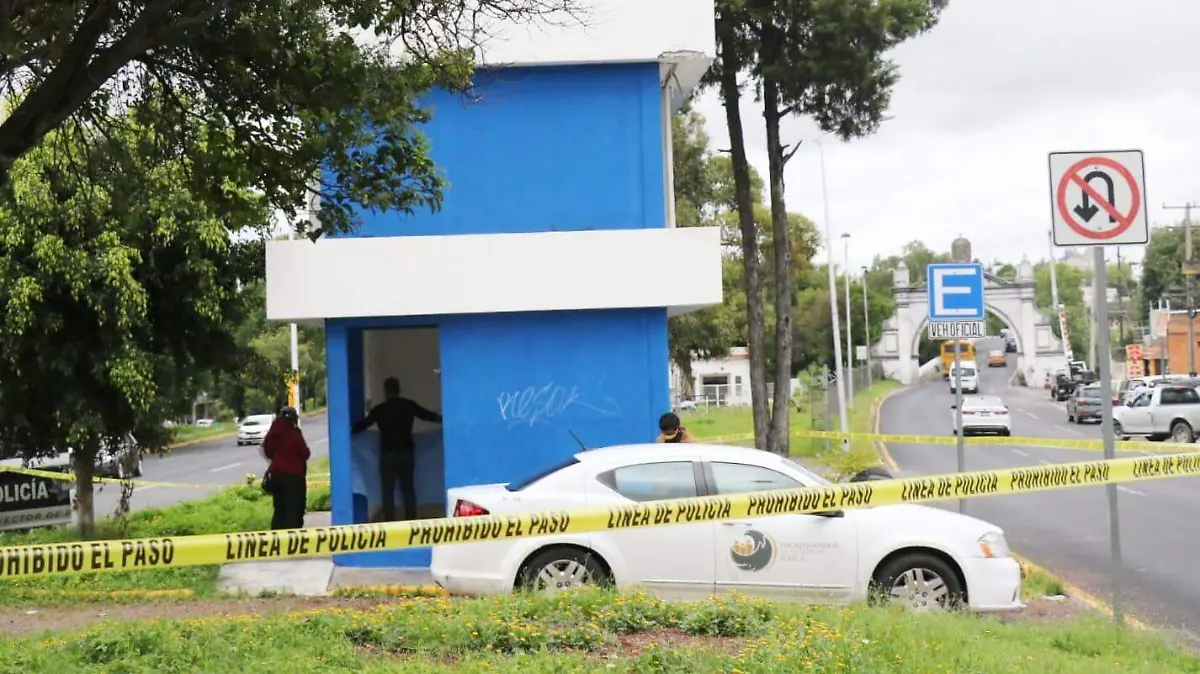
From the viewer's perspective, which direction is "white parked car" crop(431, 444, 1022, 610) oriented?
to the viewer's right

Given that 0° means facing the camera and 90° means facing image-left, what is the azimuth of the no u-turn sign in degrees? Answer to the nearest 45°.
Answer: approximately 0°

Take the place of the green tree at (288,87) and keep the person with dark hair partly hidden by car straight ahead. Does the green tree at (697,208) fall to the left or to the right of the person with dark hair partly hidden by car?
left

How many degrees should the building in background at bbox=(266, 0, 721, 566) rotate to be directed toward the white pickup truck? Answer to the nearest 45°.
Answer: approximately 135° to its left

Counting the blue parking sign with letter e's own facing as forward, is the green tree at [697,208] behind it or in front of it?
behind

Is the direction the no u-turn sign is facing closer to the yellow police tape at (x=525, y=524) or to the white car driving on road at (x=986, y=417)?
the yellow police tape

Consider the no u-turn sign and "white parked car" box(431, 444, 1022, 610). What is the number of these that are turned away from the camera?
0

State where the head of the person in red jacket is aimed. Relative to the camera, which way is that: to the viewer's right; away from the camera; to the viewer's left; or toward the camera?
away from the camera

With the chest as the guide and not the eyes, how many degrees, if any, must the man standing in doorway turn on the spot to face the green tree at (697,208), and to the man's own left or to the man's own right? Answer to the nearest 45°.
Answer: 0° — they already face it

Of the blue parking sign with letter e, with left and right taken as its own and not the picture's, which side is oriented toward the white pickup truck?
back

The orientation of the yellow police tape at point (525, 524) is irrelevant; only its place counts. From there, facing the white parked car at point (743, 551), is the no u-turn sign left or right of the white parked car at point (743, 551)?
right

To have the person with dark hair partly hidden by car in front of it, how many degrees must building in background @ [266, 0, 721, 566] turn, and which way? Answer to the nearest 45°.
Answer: approximately 45° to its left

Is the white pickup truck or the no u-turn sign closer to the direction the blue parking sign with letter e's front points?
the no u-turn sign

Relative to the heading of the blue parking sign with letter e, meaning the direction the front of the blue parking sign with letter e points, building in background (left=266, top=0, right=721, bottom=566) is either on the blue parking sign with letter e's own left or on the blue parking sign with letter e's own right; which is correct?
on the blue parking sign with letter e's own right

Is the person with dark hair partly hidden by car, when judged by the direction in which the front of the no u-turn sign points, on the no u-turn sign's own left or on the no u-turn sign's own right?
on the no u-turn sign's own right
